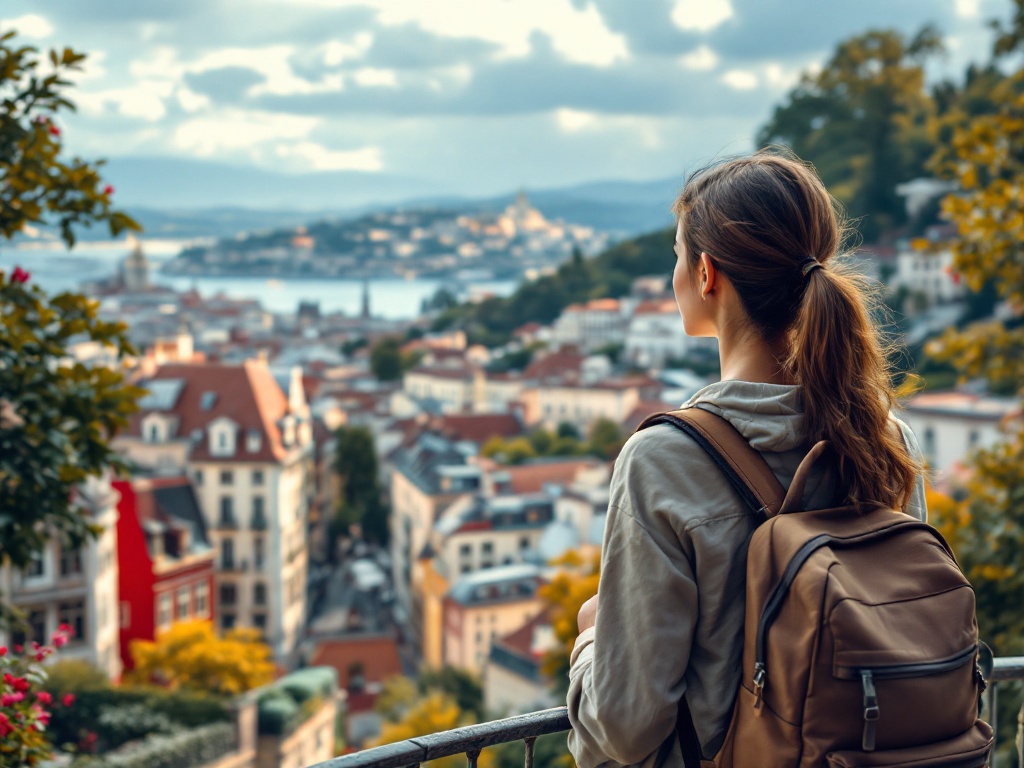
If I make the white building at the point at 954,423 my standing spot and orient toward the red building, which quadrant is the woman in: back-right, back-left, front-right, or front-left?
front-left

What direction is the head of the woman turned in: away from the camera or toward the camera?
away from the camera

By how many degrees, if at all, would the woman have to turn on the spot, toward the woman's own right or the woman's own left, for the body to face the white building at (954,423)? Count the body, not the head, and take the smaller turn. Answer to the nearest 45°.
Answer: approximately 45° to the woman's own right

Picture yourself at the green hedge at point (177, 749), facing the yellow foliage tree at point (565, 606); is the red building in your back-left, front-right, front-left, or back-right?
front-left

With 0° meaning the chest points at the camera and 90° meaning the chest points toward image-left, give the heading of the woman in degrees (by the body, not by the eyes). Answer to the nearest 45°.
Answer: approximately 135°

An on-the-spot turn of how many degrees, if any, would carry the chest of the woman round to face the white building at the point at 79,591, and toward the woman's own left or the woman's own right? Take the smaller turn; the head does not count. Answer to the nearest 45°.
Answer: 0° — they already face it
